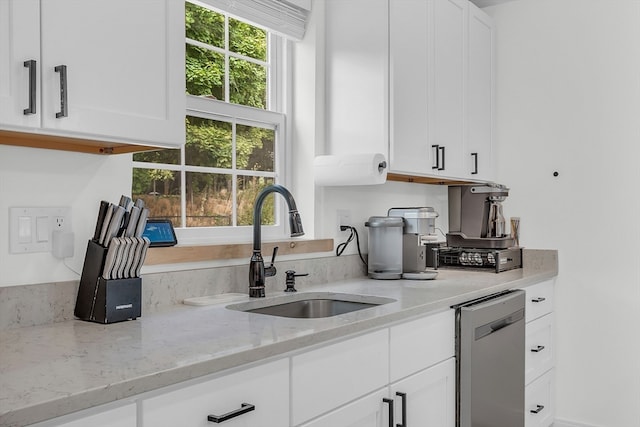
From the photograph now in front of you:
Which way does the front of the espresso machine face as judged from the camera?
facing the viewer and to the right of the viewer

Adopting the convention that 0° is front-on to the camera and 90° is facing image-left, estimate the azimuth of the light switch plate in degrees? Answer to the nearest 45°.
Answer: approximately 0°

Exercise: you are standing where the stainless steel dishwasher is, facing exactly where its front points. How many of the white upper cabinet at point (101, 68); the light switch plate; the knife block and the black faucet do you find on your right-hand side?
4

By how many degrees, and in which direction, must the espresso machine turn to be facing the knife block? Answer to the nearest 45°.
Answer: approximately 90° to its right

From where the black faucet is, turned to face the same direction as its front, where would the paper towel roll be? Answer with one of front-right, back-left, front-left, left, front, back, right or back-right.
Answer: left

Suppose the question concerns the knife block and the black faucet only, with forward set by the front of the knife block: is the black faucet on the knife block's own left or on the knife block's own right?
on the knife block's own left

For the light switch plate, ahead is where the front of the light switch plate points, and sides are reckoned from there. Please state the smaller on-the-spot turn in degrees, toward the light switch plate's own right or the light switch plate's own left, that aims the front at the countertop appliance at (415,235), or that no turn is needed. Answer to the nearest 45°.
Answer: approximately 90° to the light switch plate's own left

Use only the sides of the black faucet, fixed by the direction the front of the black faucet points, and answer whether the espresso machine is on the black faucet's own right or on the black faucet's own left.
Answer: on the black faucet's own left

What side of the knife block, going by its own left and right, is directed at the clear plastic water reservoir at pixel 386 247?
left
